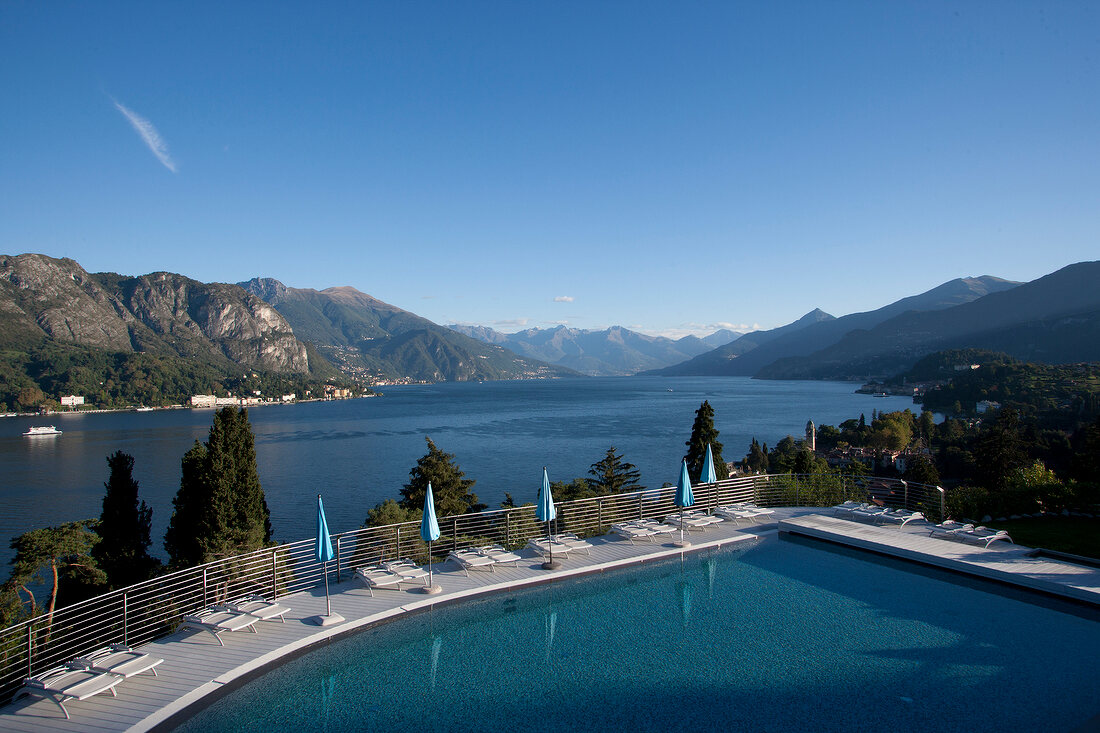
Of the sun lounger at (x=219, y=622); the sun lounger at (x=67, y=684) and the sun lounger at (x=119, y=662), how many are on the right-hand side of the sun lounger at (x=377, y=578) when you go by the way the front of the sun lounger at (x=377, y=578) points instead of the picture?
3

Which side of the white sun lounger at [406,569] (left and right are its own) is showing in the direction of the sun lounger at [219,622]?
right

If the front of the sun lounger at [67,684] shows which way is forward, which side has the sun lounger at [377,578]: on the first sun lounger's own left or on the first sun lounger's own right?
on the first sun lounger's own left

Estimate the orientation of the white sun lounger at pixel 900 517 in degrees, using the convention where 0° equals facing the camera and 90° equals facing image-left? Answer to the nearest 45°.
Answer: approximately 45°

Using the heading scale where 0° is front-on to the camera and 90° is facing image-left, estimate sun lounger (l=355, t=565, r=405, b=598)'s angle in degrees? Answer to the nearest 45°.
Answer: approximately 315°

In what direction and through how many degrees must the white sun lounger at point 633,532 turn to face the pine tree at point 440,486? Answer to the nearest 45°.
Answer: approximately 180°

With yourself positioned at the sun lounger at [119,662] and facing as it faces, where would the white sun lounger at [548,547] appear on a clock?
The white sun lounger is roughly at 10 o'clock from the sun lounger.

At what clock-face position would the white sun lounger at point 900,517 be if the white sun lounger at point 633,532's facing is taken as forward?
the white sun lounger at point 900,517 is roughly at 10 o'clock from the white sun lounger at point 633,532.

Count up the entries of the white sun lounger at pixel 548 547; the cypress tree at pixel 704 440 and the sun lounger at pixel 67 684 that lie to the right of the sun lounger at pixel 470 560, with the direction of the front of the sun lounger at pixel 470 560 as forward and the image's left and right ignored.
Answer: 1
